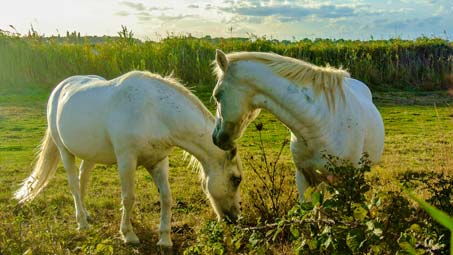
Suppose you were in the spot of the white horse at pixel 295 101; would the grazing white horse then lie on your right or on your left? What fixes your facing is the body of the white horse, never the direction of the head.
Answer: on your right

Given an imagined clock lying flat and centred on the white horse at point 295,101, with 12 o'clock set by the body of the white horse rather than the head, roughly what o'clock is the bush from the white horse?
The bush is roughly at 10 o'clock from the white horse.

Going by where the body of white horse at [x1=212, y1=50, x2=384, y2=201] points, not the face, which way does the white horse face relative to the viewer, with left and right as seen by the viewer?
facing the viewer and to the left of the viewer
